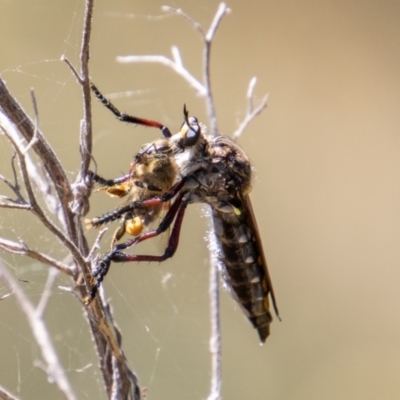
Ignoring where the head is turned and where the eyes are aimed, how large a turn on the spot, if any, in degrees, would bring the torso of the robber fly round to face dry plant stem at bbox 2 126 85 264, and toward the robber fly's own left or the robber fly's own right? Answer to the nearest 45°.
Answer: approximately 45° to the robber fly's own left

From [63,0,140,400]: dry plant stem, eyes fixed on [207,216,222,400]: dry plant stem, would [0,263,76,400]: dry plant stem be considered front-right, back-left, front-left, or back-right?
back-left

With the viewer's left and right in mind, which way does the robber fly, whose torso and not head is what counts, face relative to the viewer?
facing to the left of the viewer
